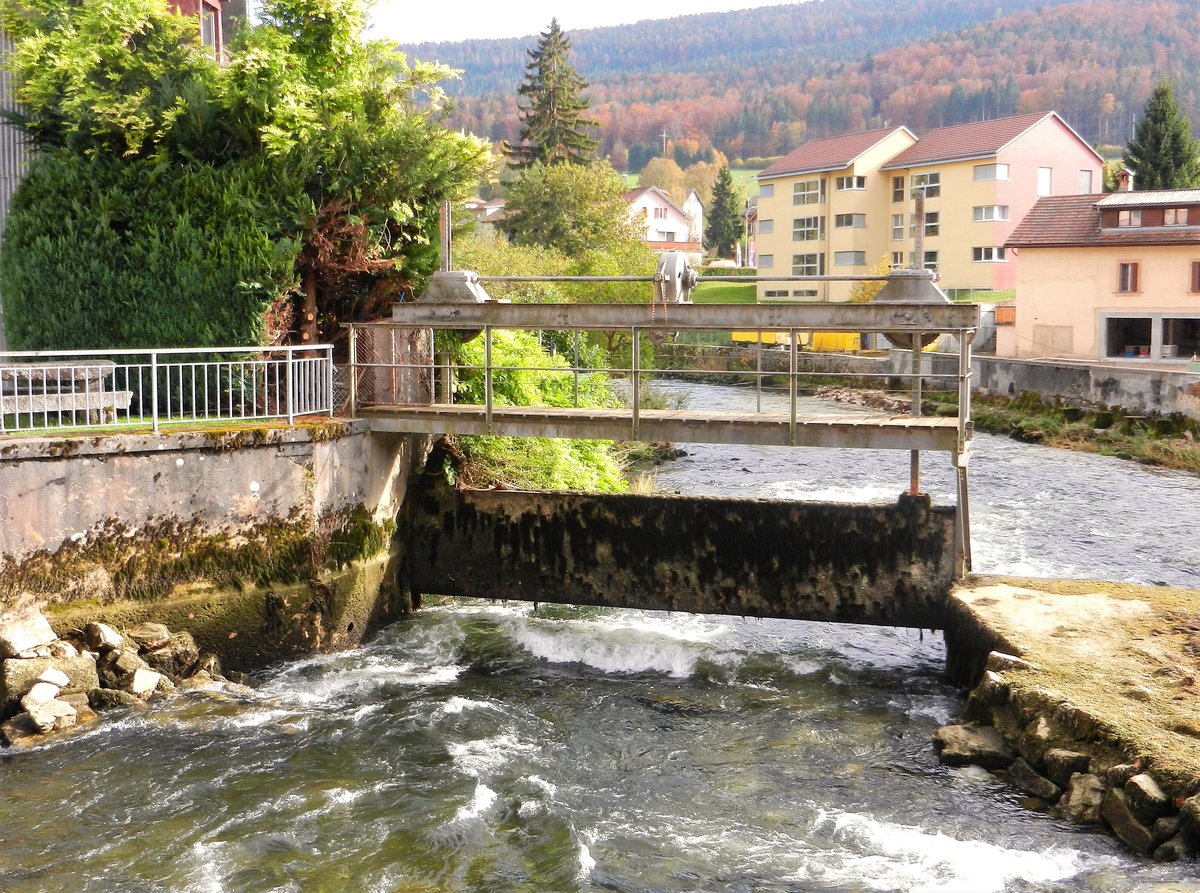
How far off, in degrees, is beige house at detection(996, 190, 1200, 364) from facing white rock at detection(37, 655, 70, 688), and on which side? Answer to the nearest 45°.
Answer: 0° — it already faces it

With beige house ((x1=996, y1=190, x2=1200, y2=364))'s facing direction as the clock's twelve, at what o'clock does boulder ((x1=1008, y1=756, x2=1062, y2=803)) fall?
The boulder is roughly at 12 o'clock from the beige house.

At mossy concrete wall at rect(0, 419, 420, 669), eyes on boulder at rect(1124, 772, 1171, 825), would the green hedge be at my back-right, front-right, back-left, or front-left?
back-left

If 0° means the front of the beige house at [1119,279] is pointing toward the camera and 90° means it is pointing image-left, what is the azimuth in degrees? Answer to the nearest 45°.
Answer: approximately 0°

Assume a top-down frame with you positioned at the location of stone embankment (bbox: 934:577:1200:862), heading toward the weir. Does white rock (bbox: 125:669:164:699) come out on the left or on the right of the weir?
left

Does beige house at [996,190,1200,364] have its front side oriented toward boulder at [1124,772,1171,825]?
yes

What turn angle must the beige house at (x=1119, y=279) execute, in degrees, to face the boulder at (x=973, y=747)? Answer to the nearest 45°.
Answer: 0° — it already faces it

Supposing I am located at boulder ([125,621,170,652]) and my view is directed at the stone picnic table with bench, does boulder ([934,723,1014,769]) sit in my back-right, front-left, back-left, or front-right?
back-right

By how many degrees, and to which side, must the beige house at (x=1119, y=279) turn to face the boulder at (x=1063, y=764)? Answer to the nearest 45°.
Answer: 0° — it already faces it
